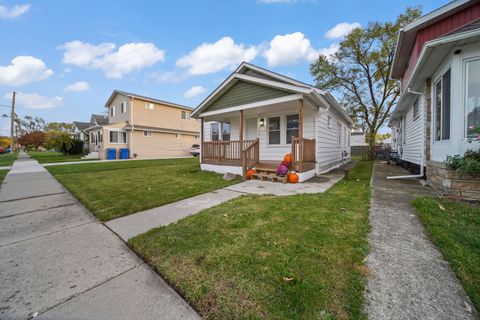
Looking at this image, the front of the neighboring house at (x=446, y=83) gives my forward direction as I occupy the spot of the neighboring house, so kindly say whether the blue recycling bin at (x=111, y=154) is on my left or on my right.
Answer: on my right

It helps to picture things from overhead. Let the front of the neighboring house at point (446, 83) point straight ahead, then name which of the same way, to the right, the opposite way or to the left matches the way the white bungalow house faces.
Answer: the same way

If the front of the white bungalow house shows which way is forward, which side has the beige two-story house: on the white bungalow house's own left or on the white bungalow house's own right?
on the white bungalow house's own right

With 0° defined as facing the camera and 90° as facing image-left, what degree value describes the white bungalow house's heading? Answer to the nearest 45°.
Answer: approximately 45°

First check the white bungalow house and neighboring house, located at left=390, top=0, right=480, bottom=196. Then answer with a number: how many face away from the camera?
0

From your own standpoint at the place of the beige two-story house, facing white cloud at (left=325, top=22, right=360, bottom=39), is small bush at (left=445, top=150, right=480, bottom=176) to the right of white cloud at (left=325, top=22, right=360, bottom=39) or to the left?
right

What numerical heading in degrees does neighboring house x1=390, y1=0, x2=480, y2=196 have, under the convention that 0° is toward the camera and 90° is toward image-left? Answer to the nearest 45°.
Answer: approximately 0°

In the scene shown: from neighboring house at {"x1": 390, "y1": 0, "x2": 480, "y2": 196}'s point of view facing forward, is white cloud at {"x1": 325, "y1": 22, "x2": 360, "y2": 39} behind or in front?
behind
